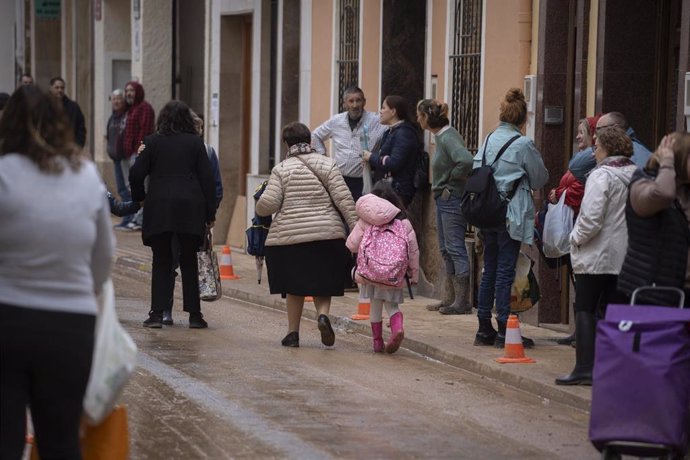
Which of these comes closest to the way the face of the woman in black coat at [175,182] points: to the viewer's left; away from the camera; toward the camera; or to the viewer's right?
away from the camera

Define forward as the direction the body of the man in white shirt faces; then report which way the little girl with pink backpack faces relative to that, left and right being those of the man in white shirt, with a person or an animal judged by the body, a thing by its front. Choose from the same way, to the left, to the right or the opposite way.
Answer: the opposite way

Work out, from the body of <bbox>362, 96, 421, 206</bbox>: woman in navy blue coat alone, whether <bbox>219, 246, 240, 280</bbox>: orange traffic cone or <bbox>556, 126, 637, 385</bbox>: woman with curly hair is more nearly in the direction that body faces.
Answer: the orange traffic cone

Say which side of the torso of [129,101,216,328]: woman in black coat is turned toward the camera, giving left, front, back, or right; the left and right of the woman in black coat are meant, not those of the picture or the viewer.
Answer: back

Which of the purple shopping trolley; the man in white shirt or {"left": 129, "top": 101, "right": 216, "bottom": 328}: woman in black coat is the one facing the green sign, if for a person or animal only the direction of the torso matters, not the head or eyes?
the woman in black coat

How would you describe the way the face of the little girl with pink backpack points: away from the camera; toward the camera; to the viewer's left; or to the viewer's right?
away from the camera

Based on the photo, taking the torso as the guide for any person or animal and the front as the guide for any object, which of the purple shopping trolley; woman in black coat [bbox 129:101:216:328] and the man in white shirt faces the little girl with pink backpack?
the man in white shirt

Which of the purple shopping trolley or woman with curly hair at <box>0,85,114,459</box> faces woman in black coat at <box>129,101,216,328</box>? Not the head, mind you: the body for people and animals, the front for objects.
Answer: the woman with curly hair

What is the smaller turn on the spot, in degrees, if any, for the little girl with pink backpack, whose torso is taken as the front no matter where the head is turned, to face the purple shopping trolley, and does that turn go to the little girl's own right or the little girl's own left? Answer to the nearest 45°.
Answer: approximately 180°

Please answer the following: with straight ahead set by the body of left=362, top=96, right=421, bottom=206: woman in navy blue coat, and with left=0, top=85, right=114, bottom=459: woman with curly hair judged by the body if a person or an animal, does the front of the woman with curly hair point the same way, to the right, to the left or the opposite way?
to the right

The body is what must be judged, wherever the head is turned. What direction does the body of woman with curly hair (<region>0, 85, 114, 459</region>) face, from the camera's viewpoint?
away from the camera

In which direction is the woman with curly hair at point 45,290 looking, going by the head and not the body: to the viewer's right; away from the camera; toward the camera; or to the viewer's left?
away from the camera

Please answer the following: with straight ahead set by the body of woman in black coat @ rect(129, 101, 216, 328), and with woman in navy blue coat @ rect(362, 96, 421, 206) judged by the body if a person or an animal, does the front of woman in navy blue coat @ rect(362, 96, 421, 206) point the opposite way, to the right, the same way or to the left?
to the left
